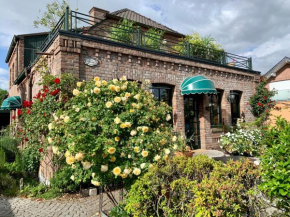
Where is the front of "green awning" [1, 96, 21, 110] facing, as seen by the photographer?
facing the viewer and to the left of the viewer

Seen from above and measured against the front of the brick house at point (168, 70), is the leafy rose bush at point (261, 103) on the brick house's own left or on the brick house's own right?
on the brick house's own left

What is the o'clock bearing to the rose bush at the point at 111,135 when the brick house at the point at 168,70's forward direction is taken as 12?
The rose bush is roughly at 2 o'clock from the brick house.

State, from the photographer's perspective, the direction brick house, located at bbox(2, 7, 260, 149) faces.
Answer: facing the viewer and to the right of the viewer

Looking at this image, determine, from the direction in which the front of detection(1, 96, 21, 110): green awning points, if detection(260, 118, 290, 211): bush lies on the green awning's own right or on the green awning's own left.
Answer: on the green awning's own left

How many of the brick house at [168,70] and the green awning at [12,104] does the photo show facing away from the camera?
0

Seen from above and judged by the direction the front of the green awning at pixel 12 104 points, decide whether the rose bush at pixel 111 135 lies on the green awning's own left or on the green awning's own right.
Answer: on the green awning's own left
